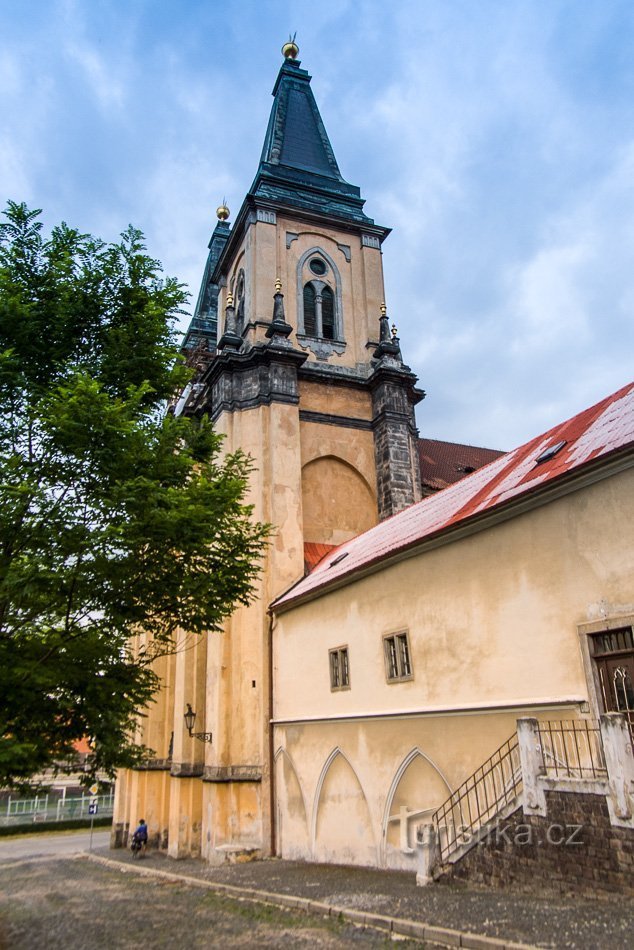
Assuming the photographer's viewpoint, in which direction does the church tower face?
facing to the left of the viewer

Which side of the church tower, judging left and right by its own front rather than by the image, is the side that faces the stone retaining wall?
left

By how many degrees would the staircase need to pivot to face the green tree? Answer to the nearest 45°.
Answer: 0° — it already faces it

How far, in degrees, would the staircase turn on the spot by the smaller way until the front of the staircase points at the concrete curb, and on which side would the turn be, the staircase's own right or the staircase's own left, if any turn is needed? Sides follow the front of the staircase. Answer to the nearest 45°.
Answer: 0° — it already faces it

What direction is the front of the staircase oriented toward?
to the viewer's left
